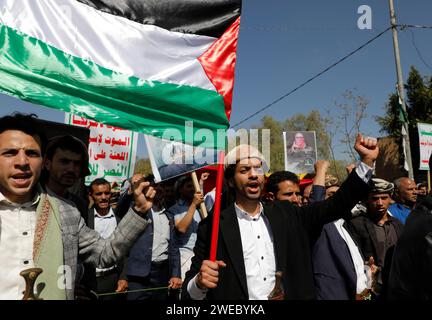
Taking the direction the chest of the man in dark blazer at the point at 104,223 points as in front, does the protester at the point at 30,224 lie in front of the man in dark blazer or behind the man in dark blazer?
in front

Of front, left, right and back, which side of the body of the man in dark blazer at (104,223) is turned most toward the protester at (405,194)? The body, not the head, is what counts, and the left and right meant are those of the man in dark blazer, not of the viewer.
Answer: left

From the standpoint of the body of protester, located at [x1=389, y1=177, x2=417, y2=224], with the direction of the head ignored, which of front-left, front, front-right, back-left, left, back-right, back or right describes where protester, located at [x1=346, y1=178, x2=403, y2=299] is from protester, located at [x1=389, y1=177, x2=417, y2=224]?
front-right

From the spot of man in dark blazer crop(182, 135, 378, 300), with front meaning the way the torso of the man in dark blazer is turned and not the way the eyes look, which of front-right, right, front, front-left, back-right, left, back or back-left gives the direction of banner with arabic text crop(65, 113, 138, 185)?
back-right

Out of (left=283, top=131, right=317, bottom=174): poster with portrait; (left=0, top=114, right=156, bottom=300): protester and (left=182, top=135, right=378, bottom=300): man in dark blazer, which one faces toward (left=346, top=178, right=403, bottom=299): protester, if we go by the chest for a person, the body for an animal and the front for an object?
the poster with portrait

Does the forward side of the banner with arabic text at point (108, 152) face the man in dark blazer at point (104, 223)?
yes

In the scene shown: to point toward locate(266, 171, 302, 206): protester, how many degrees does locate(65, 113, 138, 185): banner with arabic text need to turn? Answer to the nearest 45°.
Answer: approximately 45° to its left

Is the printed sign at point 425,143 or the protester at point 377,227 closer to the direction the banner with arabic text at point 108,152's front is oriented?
the protester

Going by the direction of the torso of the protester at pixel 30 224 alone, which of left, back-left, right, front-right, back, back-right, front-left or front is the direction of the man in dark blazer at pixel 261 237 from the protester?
left

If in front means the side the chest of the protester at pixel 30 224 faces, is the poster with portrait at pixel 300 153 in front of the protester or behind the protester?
behind

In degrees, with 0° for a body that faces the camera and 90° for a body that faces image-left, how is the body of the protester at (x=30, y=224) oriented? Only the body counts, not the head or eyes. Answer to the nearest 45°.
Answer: approximately 0°

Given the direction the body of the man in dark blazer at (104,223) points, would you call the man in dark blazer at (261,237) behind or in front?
in front

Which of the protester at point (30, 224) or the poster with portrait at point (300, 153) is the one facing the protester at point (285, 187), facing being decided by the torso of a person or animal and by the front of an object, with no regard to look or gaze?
the poster with portrait

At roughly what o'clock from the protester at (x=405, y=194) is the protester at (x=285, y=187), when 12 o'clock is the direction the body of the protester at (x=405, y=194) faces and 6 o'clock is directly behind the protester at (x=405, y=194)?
the protester at (x=285, y=187) is roughly at 2 o'clock from the protester at (x=405, y=194).
